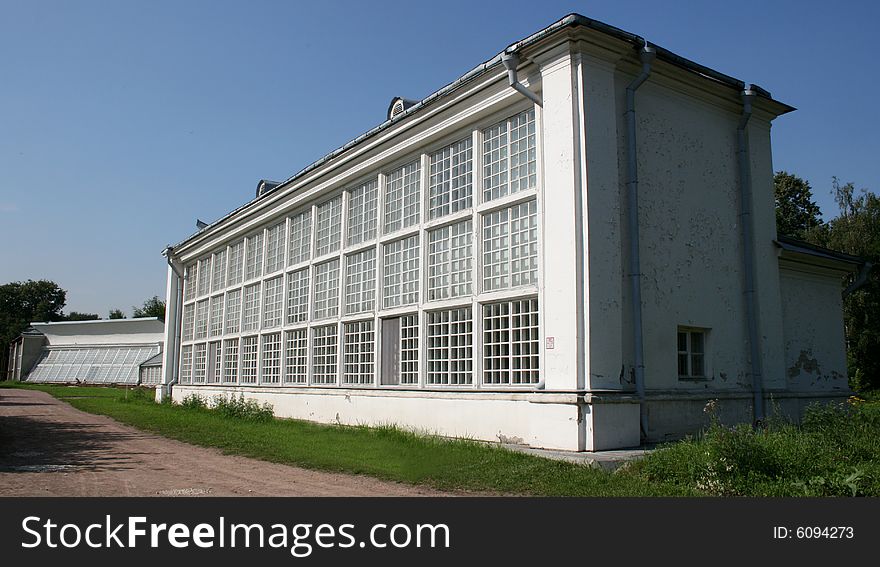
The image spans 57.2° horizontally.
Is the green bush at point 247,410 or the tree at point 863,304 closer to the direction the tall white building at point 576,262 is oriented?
the green bush

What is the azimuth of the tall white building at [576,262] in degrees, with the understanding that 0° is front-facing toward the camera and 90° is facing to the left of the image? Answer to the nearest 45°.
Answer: approximately 45°

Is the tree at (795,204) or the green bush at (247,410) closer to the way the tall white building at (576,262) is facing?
the green bush

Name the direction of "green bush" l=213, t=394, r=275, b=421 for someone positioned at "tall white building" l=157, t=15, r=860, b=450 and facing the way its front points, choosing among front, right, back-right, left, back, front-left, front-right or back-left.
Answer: right

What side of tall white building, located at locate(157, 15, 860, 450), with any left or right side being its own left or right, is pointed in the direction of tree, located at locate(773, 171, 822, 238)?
back

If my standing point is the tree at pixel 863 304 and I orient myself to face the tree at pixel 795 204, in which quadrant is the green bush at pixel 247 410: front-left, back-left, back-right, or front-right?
back-left

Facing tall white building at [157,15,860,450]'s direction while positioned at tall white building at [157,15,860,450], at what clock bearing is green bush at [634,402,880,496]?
The green bush is roughly at 10 o'clock from the tall white building.

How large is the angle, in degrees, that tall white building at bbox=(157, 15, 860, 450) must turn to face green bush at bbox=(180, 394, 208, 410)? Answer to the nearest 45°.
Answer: approximately 90° to its right
